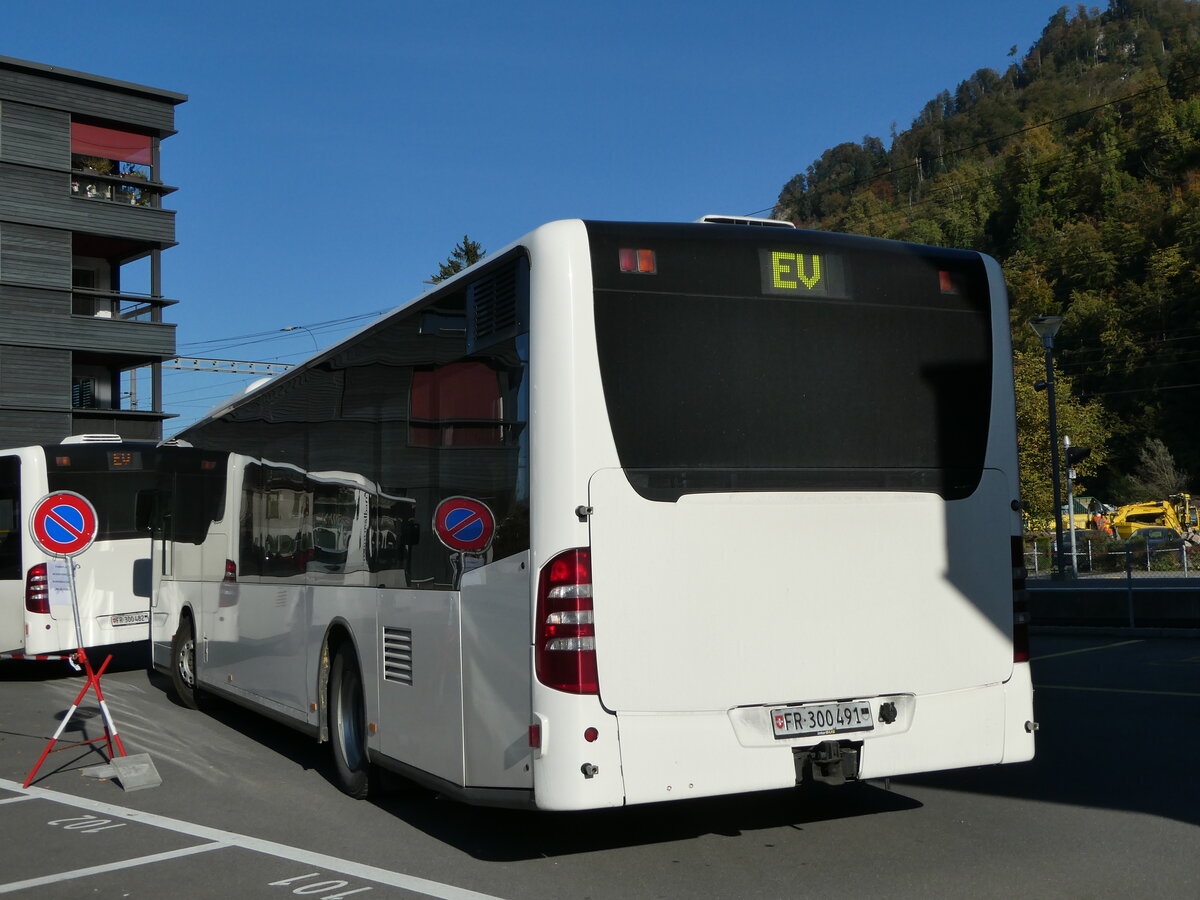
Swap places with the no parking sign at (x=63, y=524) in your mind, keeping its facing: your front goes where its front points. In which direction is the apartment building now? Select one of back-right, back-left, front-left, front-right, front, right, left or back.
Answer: back

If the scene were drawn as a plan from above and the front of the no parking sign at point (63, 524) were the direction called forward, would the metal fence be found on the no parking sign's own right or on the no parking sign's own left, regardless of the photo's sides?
on the no parking sign's own left

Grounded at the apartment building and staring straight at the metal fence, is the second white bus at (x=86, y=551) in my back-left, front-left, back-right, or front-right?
front-right

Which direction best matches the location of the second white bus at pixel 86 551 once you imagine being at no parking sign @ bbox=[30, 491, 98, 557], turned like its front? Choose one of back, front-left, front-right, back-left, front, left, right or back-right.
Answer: back

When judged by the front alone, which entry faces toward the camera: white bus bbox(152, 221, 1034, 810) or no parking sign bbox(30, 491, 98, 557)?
the no parking sign

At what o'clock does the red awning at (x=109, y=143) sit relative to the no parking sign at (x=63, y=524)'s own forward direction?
The red awning is roughly at 6 o'clock from the no parking sign.

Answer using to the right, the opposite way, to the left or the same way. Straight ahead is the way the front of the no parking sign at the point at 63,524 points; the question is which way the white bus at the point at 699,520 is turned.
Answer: the opposite way

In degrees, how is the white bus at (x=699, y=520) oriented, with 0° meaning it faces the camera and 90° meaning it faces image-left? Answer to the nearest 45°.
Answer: approximately 135°

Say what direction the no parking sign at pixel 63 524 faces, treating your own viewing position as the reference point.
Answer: facing the viewer

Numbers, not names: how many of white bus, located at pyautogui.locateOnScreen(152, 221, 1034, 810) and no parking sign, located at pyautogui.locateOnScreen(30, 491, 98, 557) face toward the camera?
1
